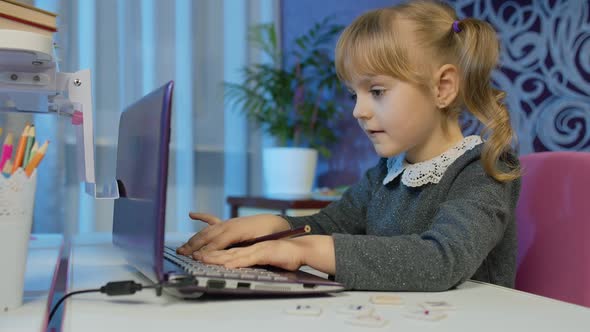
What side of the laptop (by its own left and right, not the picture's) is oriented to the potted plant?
left

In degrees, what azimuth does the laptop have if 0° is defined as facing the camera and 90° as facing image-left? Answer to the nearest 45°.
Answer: approximately 270°

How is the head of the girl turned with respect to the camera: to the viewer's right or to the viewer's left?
to the viewer's left

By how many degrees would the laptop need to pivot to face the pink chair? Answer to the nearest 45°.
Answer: approximately 45° to its left
